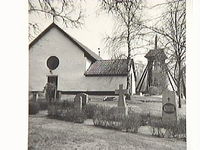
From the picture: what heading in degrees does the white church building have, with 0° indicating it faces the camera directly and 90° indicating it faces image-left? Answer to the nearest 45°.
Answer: approximately 0°
